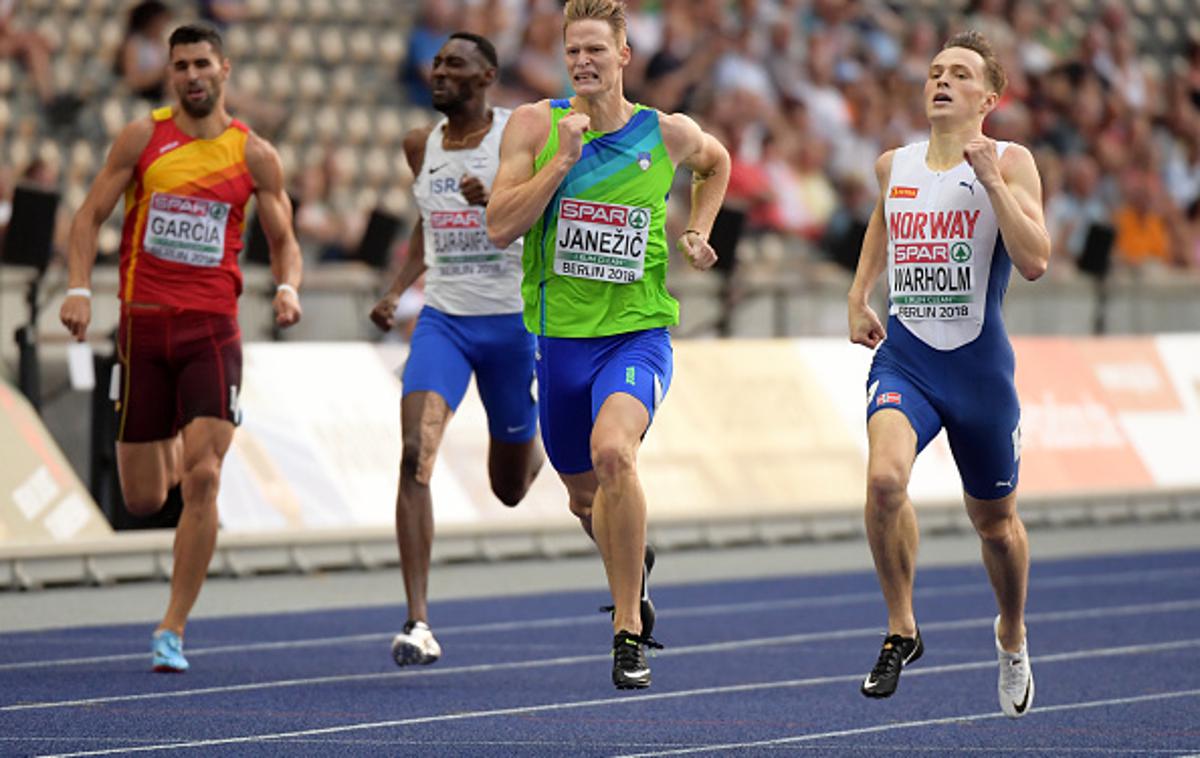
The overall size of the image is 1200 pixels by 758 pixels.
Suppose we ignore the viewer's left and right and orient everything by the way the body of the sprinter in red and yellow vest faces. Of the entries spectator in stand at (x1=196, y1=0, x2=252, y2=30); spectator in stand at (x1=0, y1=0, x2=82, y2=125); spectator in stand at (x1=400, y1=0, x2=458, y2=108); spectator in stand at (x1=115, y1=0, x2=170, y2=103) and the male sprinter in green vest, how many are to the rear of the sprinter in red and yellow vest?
4

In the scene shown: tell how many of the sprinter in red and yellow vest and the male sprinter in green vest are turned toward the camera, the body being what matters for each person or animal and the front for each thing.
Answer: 2

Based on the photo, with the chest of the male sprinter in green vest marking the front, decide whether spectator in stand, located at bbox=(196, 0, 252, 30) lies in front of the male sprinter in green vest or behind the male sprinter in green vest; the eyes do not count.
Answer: behind

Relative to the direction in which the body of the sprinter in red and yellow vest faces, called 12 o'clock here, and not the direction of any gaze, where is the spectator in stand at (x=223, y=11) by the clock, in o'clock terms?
The spectator in stand is roughly at 6 o'clock from the sprinter in red and yellow vest.

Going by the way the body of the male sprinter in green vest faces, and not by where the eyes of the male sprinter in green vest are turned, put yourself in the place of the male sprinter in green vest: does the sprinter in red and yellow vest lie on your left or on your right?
on your right

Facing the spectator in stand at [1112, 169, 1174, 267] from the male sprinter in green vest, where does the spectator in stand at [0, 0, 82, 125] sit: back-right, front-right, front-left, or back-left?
front-left

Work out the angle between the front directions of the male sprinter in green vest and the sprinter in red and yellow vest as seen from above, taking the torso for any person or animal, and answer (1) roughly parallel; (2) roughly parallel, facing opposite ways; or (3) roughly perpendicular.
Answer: roughly parallel

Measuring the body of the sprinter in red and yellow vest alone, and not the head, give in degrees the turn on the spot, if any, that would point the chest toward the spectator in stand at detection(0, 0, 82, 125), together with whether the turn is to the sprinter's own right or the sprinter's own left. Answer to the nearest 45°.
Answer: approximately 180°

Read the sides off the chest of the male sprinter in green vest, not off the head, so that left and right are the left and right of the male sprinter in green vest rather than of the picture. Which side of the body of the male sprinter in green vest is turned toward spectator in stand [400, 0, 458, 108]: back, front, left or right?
back

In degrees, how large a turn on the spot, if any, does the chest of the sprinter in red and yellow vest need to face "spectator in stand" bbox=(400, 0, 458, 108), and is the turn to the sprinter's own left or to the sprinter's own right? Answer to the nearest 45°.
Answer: approximately 180°

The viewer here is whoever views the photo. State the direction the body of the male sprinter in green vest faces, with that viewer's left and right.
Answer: facing the viewer

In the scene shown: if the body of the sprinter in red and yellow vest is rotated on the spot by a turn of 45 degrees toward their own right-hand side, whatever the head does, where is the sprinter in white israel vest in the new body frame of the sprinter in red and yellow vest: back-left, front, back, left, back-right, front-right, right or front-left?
back-left
